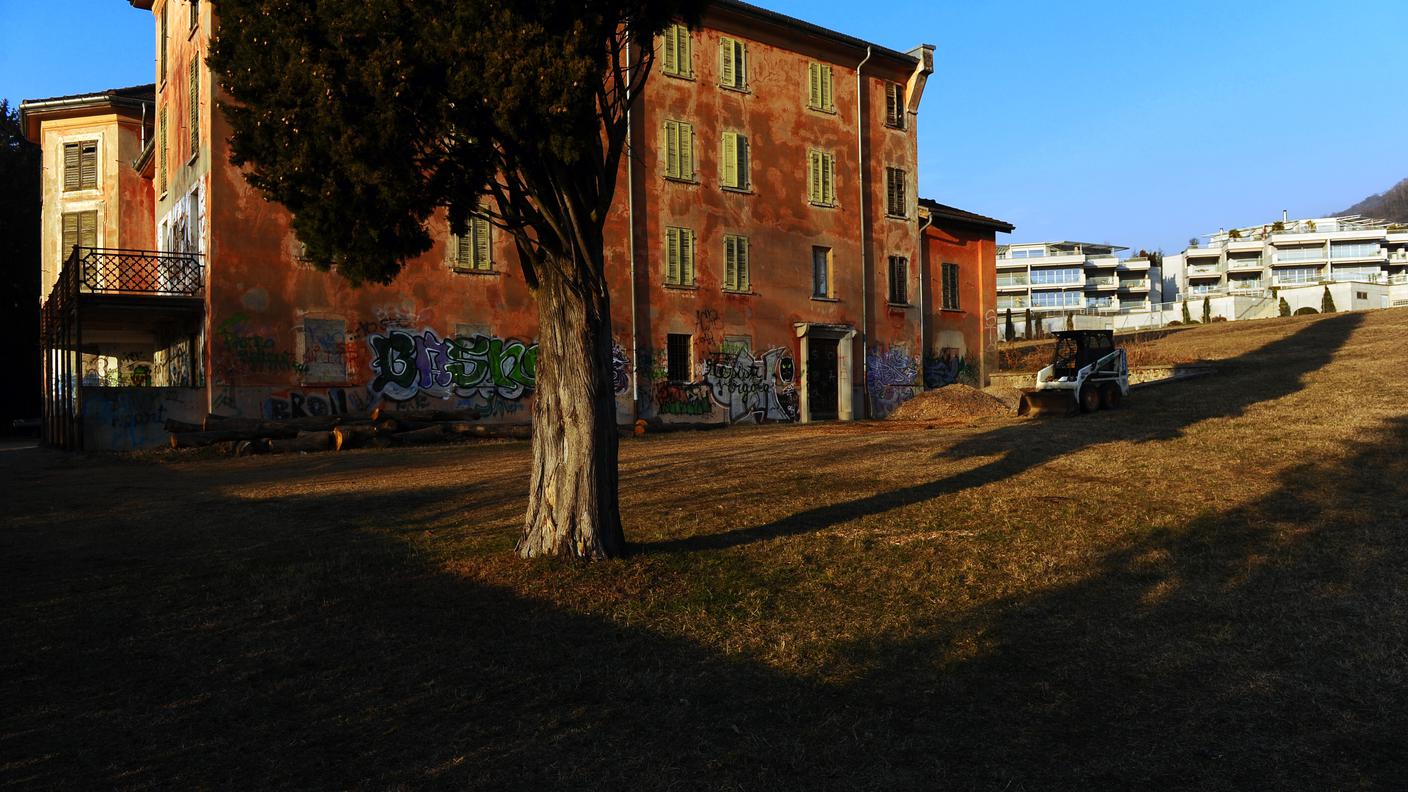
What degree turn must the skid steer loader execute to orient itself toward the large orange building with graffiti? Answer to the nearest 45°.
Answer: approximately 45° to its right

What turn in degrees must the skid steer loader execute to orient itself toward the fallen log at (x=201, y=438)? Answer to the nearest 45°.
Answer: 0° — it already faces it

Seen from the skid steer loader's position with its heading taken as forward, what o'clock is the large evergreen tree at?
The large evergreen tree is roughly at 11 o'clock from the skid steer loader.

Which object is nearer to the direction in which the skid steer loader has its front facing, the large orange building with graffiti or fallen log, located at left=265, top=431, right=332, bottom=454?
the fallen log

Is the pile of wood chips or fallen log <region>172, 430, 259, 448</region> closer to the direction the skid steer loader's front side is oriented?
the fallen log

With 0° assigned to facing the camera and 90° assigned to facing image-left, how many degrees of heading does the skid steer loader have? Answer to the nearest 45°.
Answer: approximately 45°
